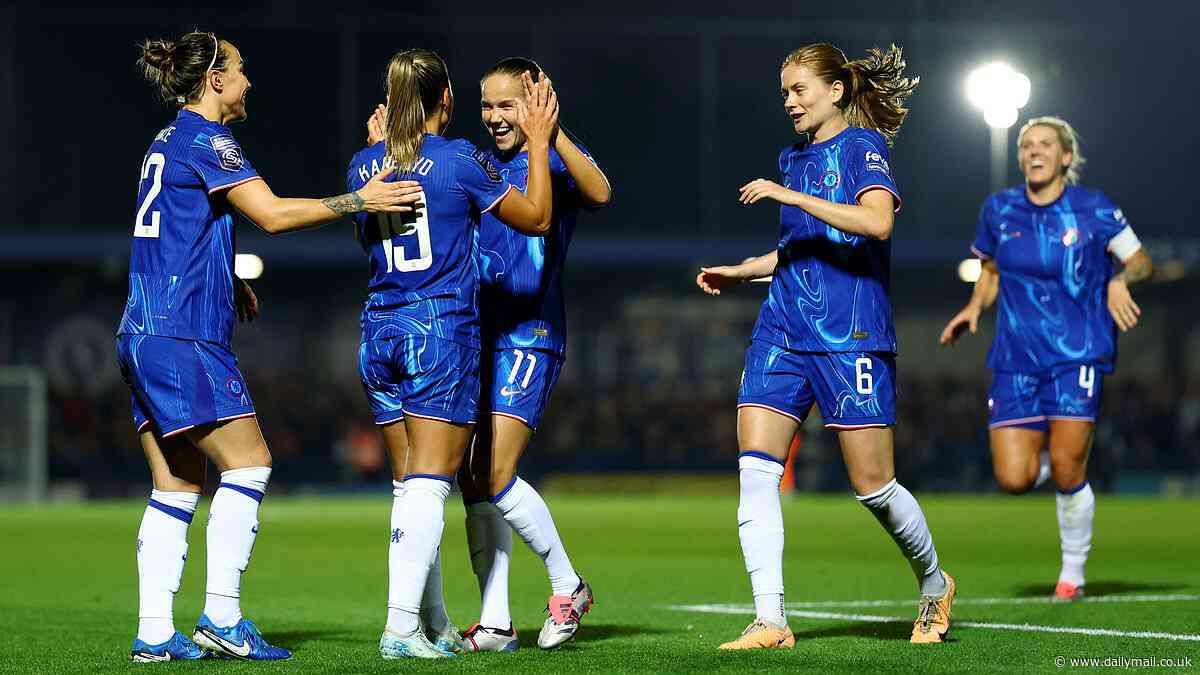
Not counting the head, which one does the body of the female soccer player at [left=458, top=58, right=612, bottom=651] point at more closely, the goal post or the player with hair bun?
the player with hair bun

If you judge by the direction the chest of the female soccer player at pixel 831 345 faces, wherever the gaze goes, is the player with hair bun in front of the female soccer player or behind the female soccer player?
in front

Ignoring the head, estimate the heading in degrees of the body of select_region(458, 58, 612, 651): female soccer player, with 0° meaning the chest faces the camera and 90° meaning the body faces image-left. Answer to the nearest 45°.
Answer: approximately 45°

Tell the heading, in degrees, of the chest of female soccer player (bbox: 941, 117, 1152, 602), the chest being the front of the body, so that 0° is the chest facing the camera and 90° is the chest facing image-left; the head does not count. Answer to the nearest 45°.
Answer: approximately 0°

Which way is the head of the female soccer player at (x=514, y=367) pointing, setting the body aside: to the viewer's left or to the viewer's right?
to the viewer's left

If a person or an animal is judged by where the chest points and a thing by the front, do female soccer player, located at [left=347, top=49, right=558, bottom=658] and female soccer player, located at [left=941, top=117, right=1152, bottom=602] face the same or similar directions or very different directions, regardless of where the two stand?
very different directions

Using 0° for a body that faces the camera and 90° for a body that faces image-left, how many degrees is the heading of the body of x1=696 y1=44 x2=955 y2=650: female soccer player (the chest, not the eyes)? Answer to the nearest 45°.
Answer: approximately 45°

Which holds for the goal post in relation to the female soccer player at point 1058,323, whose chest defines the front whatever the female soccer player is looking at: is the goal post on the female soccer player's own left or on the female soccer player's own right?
on the female soccer player's own right

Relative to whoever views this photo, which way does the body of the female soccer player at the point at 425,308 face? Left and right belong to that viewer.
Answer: facing away from the viewer and to the right of the viewer

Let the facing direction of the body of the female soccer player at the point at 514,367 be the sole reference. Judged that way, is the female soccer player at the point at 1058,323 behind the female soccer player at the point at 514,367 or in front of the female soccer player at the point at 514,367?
behind
